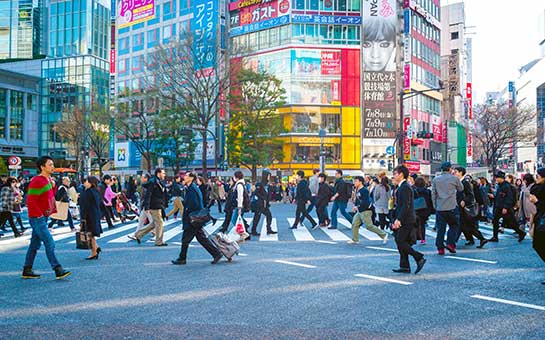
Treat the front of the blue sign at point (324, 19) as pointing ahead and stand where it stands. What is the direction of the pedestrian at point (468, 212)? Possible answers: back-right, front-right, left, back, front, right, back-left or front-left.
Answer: front

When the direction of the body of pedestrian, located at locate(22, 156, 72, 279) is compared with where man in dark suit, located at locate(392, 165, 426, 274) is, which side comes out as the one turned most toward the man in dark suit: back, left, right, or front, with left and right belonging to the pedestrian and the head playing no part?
front

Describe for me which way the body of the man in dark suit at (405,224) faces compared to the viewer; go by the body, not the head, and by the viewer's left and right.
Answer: facing to the left of the viewer

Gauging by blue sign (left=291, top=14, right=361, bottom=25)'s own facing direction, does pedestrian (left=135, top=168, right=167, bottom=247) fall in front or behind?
in front

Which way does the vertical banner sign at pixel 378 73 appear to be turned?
toward the camera

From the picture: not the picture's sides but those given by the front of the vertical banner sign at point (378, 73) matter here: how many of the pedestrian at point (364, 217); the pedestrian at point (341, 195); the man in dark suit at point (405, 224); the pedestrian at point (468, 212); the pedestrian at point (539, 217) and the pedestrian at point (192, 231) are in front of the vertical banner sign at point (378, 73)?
6

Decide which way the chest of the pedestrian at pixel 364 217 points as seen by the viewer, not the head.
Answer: to the viewer's left
